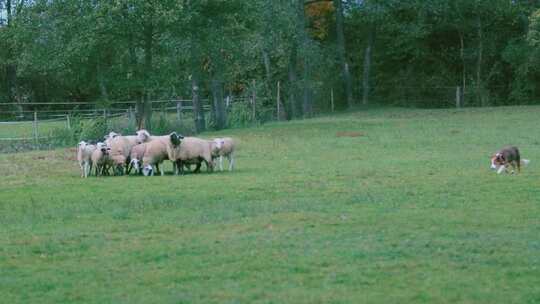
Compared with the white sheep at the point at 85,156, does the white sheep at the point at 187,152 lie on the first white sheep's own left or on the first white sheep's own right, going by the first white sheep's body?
on the first white sheep's own left

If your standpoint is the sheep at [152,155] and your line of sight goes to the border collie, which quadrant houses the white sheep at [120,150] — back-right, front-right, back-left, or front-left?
back-left

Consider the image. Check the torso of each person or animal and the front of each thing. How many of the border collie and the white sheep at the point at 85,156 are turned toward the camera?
1

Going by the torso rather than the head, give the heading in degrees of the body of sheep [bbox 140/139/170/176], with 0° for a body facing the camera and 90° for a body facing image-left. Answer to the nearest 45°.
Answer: approximately 45°

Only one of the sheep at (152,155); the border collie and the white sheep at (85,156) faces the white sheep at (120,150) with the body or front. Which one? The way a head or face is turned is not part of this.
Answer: the border collie

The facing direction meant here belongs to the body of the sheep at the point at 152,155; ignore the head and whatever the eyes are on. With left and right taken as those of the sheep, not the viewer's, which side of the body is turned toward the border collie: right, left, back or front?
back

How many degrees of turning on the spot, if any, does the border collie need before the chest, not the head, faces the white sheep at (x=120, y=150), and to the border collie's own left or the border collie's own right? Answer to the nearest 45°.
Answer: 0° — it already faces it

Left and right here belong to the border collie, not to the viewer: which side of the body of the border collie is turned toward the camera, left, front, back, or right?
left

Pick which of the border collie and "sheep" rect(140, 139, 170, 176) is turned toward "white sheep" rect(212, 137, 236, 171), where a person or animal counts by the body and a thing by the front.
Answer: the border collie

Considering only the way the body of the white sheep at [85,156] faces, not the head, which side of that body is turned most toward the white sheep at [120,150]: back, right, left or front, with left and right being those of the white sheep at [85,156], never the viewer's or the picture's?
left

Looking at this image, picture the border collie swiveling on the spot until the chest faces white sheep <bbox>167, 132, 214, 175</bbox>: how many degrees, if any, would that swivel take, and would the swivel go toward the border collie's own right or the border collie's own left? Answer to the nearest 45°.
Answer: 0° — it already faces it
